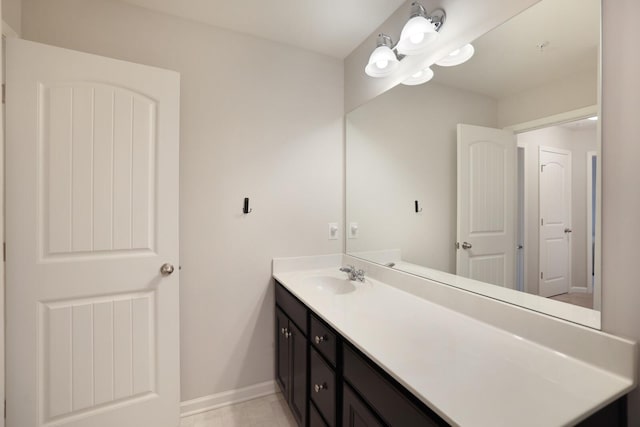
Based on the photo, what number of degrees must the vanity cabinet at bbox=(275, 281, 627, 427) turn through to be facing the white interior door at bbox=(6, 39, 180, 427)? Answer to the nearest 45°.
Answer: approximately 45° to its right

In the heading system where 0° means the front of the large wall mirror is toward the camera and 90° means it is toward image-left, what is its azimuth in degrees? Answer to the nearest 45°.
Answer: approximately 45°

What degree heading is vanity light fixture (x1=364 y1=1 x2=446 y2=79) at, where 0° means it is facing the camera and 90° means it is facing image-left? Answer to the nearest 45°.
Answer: approximately 45°
